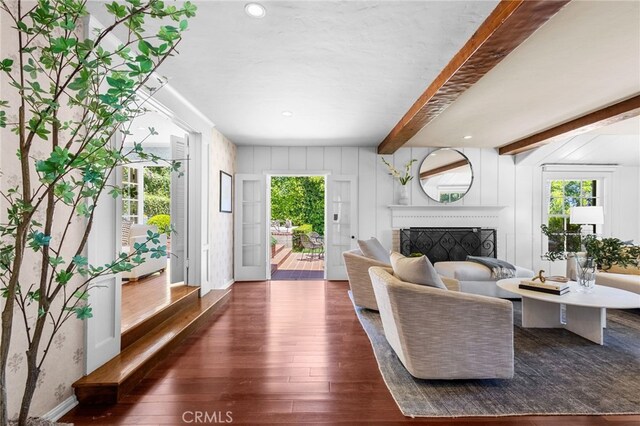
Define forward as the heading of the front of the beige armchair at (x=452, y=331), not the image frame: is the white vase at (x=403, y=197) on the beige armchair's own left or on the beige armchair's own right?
on the beige armchair's own left

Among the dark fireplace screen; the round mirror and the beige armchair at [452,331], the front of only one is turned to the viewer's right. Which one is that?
the beige armchair

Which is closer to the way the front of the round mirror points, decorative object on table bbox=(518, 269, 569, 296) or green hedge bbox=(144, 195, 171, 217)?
the decorative object on table

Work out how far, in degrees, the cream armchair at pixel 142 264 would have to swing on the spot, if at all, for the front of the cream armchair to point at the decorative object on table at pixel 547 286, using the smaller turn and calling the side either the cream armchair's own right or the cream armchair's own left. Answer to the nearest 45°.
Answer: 0° — it already faces it

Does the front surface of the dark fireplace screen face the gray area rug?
yes

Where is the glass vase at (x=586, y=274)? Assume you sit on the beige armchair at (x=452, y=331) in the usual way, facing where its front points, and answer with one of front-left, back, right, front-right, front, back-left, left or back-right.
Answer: front-left

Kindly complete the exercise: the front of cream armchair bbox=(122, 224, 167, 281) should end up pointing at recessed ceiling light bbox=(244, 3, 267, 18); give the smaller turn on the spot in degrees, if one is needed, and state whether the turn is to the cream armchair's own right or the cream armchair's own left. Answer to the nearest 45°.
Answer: approximately 45° to the cream armchair's own right

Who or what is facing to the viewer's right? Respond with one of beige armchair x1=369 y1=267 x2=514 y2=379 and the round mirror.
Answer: the beige armchair

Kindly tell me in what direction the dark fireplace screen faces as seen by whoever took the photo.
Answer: facing the viewer

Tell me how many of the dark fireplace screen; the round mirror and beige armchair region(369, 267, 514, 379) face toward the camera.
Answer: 2

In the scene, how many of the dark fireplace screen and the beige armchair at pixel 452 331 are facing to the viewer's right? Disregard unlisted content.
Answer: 1

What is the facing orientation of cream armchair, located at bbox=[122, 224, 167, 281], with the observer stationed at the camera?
facing the viewer and to the right of the viewer

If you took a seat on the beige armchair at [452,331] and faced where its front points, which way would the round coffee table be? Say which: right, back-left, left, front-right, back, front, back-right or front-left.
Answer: front-left

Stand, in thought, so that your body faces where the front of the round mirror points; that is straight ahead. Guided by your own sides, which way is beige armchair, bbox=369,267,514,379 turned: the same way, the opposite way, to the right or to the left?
to the left

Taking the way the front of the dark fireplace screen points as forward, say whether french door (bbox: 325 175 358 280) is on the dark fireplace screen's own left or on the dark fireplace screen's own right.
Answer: on the dark fireplace screen's own right

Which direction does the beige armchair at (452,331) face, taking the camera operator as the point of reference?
facing to the right of the viewer

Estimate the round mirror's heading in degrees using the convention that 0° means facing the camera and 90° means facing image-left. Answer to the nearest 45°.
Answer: approximately 0°
